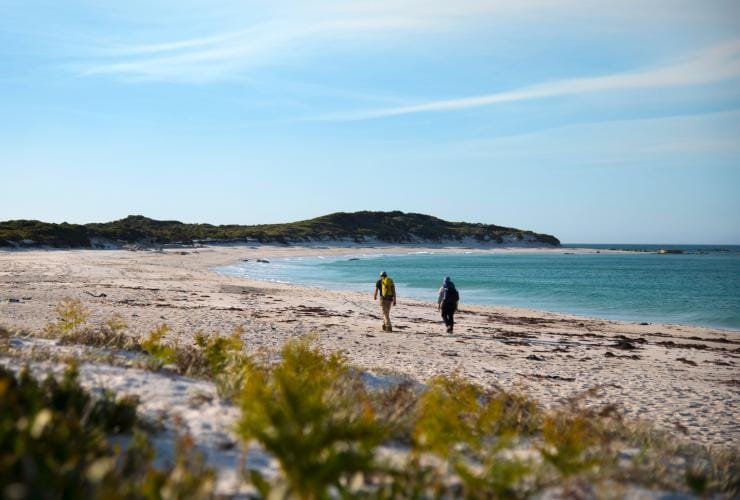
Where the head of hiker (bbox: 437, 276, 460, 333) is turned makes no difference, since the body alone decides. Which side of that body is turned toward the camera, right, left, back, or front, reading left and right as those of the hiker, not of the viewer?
back

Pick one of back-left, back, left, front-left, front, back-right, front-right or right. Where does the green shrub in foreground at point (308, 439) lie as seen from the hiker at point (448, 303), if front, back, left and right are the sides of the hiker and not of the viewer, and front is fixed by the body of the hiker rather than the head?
back
